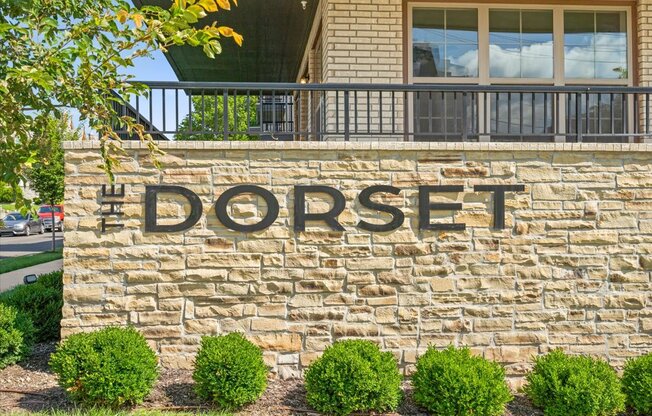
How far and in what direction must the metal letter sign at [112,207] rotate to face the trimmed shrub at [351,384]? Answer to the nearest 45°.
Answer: approximately 45° to its left

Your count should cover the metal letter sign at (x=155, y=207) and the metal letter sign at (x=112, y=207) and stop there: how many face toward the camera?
2

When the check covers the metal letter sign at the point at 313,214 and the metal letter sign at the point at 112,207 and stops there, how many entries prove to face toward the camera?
2

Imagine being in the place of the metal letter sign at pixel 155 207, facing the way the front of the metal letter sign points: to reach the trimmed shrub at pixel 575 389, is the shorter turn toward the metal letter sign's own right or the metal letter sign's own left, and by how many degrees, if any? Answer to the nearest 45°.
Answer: approximately 45° to the metal letter sign's own left

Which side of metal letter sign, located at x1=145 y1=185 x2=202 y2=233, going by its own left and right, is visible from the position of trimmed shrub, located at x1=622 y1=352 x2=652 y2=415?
left

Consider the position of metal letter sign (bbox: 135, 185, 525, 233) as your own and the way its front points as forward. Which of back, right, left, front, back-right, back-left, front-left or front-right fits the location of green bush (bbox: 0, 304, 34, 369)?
right

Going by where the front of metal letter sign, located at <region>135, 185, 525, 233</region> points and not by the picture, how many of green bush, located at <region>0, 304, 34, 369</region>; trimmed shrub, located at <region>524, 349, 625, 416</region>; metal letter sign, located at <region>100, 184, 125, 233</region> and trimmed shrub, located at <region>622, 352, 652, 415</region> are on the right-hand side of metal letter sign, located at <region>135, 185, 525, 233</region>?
2

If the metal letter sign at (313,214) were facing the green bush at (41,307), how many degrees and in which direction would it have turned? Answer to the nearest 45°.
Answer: approximately 90° to its right

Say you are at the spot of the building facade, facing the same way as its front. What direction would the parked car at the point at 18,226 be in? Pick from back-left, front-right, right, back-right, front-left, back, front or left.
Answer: back-right

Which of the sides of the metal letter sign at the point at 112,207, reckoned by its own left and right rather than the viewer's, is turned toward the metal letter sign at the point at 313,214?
left
